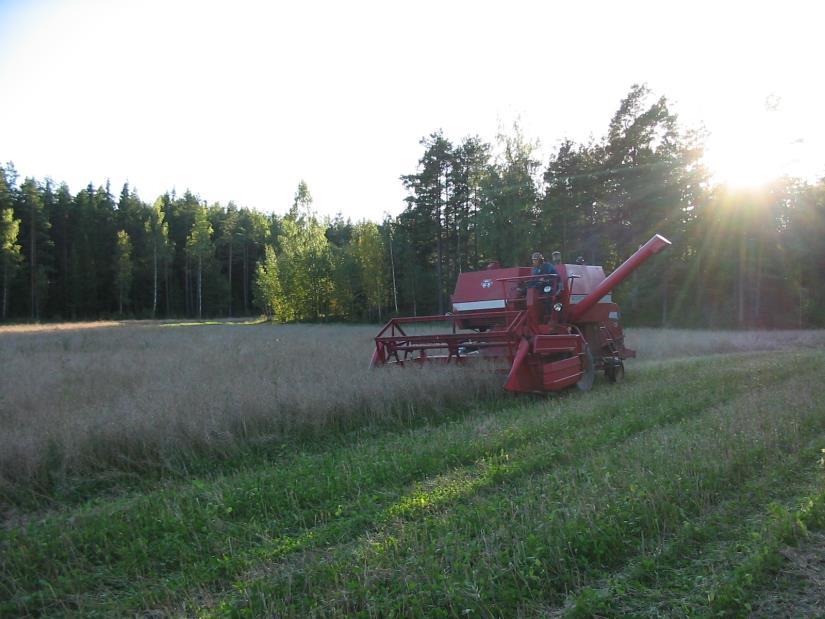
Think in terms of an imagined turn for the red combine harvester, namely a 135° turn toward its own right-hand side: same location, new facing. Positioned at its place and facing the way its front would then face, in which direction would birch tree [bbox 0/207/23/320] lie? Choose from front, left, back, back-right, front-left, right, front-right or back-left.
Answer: front-left

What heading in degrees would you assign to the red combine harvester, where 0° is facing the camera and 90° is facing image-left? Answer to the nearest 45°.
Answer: approximately 45°
